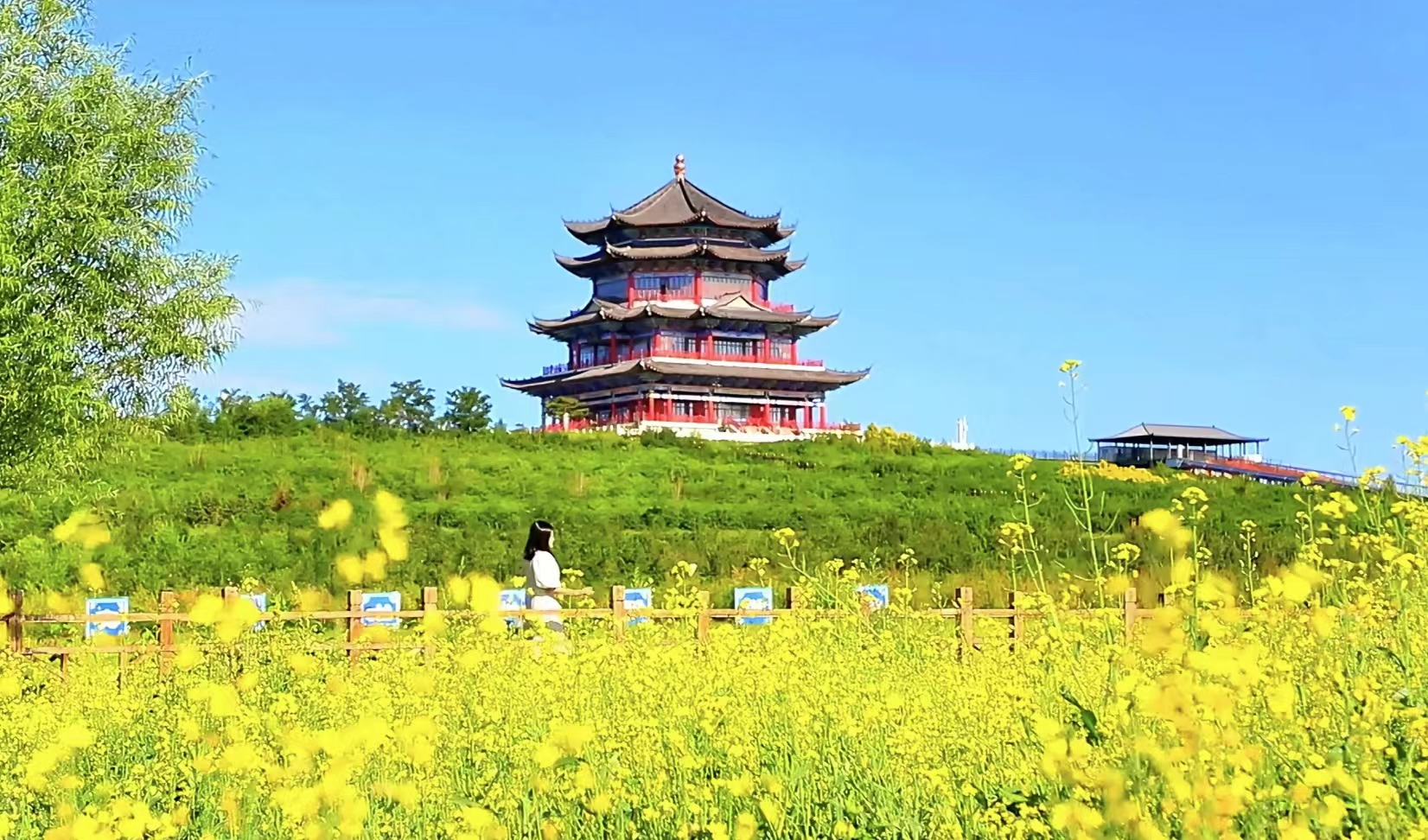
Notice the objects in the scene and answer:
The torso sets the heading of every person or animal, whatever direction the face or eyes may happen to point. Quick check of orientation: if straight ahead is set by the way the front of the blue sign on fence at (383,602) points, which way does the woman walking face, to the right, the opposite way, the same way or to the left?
to the left

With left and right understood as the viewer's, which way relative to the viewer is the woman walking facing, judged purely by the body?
facing to the right of the viewer

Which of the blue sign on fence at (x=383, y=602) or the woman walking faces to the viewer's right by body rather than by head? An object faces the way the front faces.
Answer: the woman walking

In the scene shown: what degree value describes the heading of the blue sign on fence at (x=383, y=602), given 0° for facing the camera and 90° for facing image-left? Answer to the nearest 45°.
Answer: approximately 0°

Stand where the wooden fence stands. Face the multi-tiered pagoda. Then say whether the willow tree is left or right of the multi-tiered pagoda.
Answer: left

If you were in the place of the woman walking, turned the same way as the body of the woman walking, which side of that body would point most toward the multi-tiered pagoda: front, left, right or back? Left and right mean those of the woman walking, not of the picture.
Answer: left

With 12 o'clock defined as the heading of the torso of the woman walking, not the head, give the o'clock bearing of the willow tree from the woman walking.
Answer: The willow tree is roughly at 7 o'clock from the woman walking.

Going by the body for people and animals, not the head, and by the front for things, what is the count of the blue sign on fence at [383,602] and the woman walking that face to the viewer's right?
1
